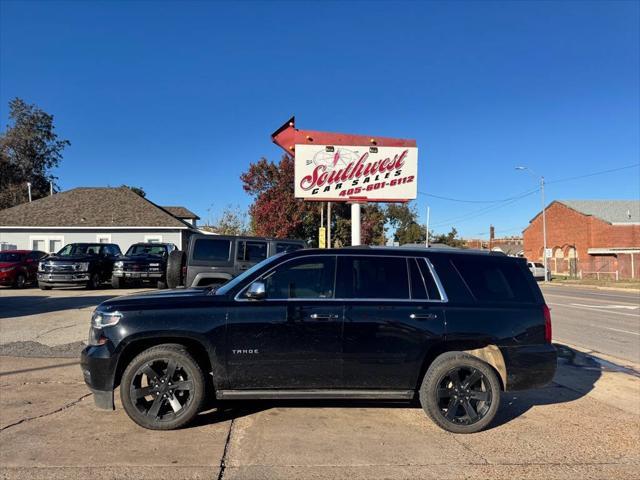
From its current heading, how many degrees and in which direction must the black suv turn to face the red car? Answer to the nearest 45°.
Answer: approximately 45° to its right

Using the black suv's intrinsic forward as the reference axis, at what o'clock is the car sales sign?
The car sales sign is roughly at 3 o'clock from the black suv.

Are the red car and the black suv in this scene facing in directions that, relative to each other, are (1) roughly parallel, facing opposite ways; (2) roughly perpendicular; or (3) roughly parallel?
roughly perpendicular

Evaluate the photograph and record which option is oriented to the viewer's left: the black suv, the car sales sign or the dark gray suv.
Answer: the black suv

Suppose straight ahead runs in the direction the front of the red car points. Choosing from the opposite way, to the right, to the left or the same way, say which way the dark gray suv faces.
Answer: to the left

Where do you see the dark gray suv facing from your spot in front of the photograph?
facing to the right of the viewer

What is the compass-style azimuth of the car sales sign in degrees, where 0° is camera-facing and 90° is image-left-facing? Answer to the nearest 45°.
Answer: approximately 0°

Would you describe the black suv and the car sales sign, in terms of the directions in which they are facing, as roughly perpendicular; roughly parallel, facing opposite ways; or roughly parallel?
roughly perpendicular

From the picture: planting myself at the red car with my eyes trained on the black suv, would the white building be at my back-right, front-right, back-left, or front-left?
back-left

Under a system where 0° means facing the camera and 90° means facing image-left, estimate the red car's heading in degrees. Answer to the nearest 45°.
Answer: approximately 45°

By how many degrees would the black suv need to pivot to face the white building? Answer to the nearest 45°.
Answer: approximately 45° to its right

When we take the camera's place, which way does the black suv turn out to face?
facing to the left of the viewer

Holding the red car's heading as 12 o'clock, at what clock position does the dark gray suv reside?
The dark gray suv is roughly at 10 o'clock from the red car.

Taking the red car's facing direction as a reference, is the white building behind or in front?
behind

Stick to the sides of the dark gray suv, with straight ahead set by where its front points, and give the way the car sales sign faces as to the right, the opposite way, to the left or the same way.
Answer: to the right
